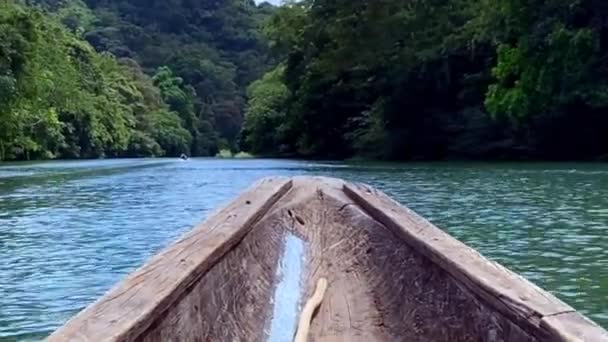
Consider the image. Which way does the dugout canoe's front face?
away from the camera
